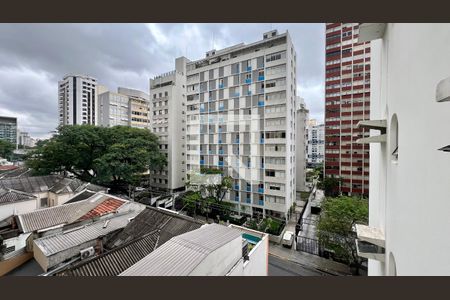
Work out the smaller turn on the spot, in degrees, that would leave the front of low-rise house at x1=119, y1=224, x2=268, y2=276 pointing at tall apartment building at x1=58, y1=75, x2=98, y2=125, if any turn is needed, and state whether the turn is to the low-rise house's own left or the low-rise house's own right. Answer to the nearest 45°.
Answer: approximately 90° to the low-rise house's own left

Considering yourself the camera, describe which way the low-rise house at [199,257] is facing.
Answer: facing away from the viewer and to the right of the viewer

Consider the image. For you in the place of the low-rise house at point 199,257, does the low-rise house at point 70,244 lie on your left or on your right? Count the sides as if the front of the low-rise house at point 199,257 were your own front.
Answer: on your left

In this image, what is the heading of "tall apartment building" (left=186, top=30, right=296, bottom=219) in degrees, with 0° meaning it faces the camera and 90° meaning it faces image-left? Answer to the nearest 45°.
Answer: approximately 45°

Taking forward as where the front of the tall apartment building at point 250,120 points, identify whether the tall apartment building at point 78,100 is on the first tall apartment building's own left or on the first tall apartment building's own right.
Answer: on the first tall apartment building's own right

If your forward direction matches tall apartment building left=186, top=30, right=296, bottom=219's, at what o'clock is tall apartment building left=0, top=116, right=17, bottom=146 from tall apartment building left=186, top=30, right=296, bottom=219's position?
tall apartment building left=0, top=116, right=17, bottom=146 is roughly at 2 o'clock from tall apartment building left=186, top=30, right=296, bottom=219.

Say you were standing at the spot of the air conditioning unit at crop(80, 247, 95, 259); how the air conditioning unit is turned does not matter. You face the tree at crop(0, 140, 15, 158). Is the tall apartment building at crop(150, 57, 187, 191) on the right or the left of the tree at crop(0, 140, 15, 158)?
right

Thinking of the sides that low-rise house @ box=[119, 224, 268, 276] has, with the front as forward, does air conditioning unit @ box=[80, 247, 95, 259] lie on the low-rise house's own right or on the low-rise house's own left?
on the low-rise house's own left

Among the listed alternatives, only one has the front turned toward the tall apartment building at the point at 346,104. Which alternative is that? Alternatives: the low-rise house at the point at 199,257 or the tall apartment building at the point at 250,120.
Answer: the low-rise house

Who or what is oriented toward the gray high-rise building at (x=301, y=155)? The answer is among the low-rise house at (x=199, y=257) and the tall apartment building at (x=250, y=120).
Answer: the low-rise house
